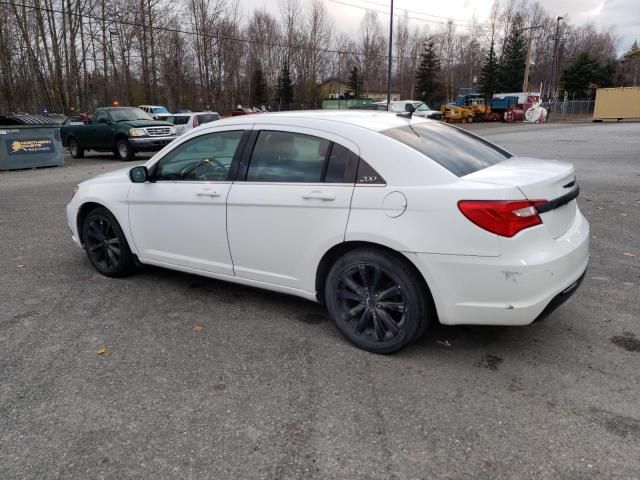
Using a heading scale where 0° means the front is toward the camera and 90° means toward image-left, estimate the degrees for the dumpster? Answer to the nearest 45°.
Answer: approximately 0°

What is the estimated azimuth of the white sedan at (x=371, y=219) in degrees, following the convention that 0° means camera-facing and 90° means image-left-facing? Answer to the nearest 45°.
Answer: approximately 135°

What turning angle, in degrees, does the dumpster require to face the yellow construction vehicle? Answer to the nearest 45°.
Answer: approximately 135° to its left

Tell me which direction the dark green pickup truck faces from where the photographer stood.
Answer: facing the viewer and to the right of the viewer

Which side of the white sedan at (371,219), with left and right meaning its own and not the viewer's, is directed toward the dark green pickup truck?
front

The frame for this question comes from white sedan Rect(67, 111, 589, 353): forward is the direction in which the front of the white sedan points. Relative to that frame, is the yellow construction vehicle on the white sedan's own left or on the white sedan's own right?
on the white sedan's own right

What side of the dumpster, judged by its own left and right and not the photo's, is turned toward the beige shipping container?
left

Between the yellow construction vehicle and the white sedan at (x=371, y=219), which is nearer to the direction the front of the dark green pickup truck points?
the white sedan

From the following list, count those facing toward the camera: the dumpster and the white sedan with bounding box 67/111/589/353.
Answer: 1

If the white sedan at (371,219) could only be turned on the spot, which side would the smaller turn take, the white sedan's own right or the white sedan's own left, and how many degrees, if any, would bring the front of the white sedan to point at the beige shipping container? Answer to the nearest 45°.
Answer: approximately 90° to the white sedan's own right

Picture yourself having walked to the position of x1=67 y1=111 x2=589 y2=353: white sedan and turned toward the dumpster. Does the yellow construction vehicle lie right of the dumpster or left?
right

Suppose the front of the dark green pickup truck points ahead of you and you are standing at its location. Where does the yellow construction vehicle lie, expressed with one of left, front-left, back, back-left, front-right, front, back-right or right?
left

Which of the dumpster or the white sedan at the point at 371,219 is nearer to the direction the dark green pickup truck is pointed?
the white sedan

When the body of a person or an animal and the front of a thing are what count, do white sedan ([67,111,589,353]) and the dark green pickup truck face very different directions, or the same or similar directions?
very different directions
